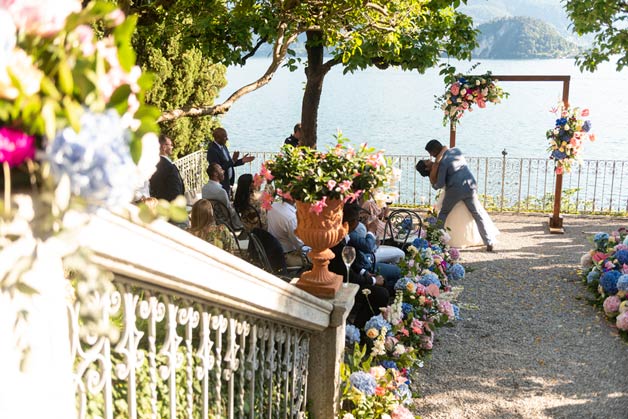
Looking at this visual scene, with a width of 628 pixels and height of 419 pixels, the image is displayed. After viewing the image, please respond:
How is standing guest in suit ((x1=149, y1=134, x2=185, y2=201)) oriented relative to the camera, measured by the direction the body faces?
to the viewer's right

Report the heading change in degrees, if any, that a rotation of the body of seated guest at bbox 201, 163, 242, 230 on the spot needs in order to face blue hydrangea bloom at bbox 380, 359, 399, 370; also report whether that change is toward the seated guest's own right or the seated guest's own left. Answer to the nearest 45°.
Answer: approximately 45° to the seated guest's own right

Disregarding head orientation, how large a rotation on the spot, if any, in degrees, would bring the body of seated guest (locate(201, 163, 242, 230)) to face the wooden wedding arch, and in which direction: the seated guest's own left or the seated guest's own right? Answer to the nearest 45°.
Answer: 0° — they already face it

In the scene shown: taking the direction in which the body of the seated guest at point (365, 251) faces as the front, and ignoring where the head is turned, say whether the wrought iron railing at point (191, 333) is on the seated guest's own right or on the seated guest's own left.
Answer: on the seated guest's own right

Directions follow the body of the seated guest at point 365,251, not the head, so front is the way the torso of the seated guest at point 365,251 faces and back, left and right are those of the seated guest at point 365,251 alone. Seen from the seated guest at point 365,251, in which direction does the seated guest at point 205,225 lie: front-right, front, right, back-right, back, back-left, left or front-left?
back

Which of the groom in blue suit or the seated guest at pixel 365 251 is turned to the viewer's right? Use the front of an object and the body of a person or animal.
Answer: the seated guest

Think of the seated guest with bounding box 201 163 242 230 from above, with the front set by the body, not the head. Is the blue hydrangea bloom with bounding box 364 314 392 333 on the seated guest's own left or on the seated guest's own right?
on the seated guest's own right

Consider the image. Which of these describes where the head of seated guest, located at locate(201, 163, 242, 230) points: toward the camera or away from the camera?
away from the camera

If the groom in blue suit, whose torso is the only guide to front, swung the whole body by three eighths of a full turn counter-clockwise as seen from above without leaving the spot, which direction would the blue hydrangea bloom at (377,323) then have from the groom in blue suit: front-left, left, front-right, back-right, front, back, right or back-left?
front

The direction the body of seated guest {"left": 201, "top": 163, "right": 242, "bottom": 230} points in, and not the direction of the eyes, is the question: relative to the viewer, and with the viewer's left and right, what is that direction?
facing to the right of the viewer

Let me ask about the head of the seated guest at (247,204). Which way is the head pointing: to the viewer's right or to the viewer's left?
to the viewer's right

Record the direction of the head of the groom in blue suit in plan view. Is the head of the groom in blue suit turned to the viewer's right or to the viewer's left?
to the viewer's left

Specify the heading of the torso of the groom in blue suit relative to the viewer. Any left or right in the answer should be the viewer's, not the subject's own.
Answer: facing away from the viewer and to the left of the viewer
